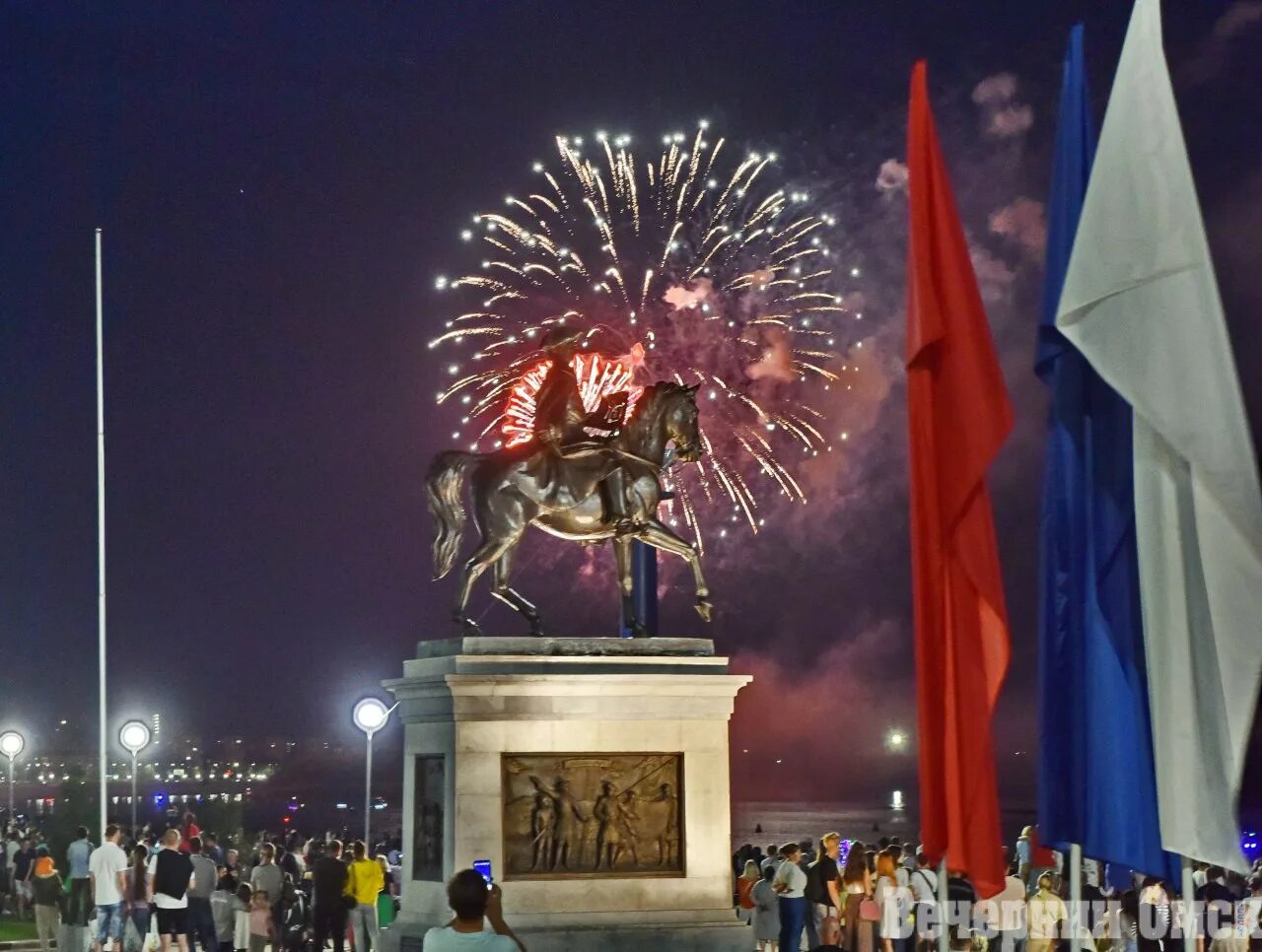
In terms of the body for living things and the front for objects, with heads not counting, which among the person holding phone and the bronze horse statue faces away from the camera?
the person holding phone

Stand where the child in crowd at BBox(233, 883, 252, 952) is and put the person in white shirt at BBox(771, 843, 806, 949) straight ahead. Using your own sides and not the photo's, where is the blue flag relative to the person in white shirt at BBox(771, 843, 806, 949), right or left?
right

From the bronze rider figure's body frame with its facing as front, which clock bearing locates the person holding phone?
The person holding phone is roughly at 3 o'clock from the bronze rider figure.

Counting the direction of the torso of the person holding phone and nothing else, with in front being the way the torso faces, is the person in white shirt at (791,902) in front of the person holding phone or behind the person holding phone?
in front

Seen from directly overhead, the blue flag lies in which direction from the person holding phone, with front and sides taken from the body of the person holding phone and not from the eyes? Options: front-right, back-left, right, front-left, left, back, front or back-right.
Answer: front-right

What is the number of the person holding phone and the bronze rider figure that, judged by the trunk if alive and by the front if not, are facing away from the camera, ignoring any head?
1

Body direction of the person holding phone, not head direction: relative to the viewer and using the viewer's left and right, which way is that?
facing away from the viewer

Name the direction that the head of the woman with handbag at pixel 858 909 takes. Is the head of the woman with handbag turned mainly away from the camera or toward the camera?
away from the camera

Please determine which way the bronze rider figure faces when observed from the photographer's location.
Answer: facing to the right of the viewer

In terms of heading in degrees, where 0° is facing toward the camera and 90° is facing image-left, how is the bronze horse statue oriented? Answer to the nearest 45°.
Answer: approximately 270°

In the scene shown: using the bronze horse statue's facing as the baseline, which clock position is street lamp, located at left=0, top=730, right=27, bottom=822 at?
The street lamp is roughly at 8 o'clock from the bronze horse statue.

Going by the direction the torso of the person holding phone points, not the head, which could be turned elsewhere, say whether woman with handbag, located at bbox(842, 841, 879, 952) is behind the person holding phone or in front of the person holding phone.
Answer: in front
